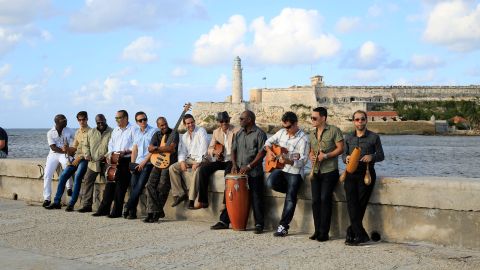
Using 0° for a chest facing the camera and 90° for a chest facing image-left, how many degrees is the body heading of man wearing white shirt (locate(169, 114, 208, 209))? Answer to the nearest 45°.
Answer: approximately 45°

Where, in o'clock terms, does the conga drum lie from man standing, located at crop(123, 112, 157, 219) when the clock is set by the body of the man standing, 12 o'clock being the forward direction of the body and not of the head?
The conga drum is roughly at 9 o'clock from the man standing.

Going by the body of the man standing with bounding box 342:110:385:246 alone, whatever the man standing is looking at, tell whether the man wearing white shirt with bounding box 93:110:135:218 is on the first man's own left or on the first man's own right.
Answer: on the first man's own right

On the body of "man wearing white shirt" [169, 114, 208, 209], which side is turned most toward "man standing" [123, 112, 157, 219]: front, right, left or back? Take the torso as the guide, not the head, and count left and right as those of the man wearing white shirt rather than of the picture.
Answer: right

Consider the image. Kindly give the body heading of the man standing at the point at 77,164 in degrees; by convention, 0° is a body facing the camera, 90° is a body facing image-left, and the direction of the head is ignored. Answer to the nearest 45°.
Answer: approximately 45°

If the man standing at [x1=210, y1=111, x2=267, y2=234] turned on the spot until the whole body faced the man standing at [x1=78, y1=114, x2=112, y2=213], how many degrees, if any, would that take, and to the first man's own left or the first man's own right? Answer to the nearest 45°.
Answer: approximately 90° to the first man's own right

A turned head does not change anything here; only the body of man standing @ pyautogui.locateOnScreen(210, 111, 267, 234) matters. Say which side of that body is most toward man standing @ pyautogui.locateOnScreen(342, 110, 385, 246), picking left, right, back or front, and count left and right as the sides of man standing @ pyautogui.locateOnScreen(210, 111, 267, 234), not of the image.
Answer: left

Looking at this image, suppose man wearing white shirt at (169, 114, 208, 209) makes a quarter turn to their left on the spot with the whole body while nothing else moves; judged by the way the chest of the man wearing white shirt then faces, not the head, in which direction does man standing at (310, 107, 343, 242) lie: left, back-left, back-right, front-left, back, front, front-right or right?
front

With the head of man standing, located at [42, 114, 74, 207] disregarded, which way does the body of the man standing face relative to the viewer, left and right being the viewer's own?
facing the viewer and to the right of the viewer

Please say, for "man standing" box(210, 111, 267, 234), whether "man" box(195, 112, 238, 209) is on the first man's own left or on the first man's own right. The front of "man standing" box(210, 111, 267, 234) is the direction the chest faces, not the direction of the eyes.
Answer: on the first man's own right

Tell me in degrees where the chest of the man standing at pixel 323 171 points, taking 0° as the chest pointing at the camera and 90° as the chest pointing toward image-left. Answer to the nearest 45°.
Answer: approximately 45°
